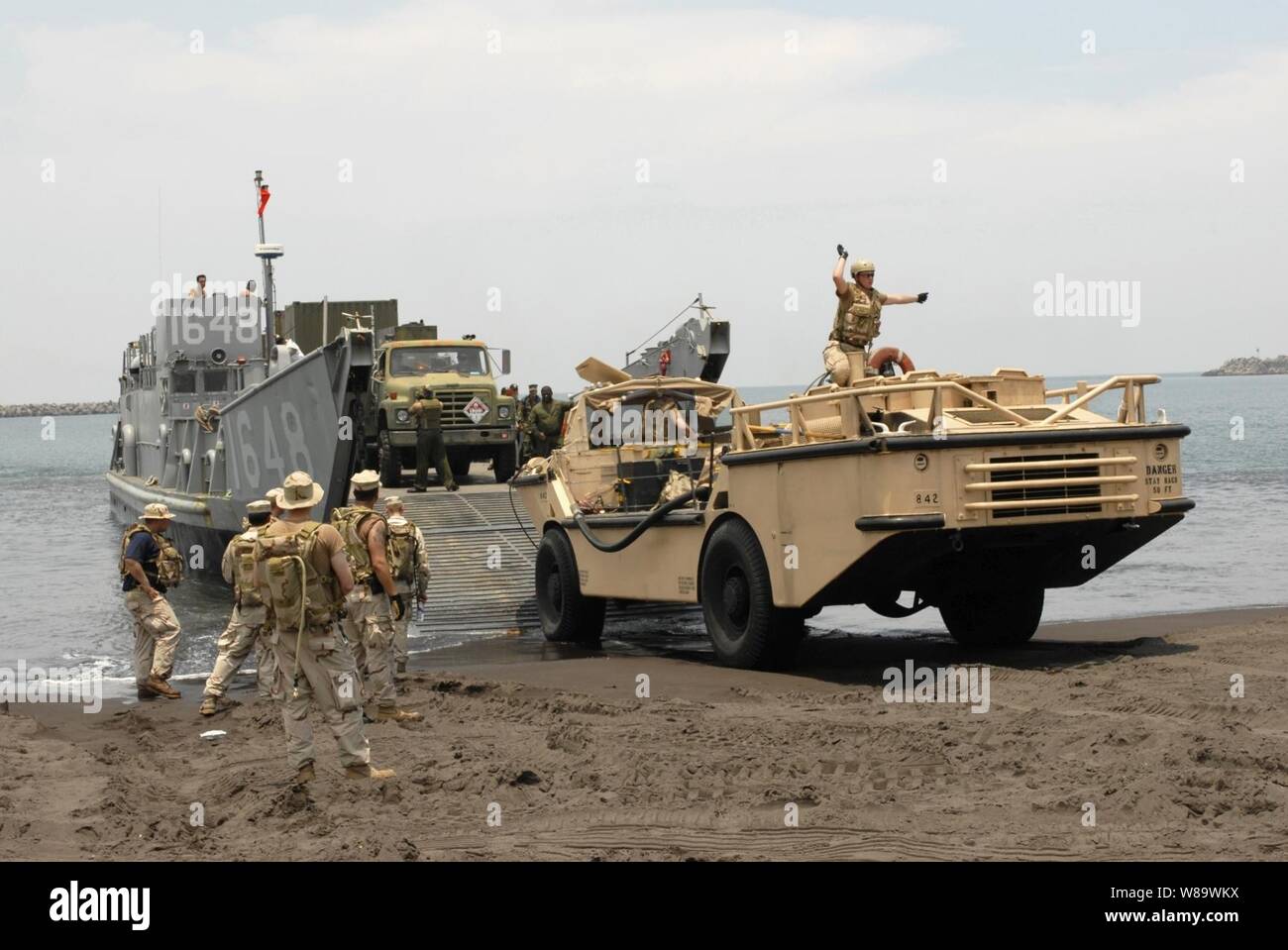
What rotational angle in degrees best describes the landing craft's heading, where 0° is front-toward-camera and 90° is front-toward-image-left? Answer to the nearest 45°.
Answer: approximately 315°

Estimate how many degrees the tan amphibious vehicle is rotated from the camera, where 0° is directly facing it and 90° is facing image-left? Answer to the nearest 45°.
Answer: approximately 135°

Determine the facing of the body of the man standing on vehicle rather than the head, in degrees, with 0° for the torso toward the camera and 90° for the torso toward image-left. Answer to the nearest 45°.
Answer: approximately 315°

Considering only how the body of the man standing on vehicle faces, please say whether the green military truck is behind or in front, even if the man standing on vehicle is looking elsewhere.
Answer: behind

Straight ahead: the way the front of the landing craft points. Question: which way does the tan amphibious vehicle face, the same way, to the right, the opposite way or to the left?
the opposite way
